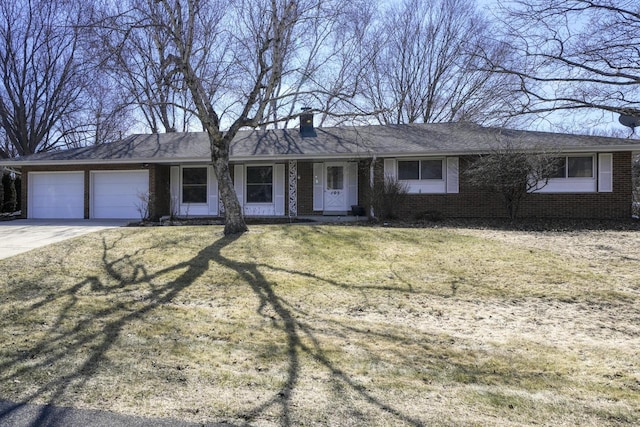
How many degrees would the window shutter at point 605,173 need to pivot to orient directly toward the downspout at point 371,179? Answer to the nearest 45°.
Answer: approximately 45° to its right

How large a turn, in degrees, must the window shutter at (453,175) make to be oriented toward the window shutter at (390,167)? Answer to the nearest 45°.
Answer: approximately 90° to its right

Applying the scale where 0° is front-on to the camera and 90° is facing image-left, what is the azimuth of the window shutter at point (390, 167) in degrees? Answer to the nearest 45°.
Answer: approximately 0°

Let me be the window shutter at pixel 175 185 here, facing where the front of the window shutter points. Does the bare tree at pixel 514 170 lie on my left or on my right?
on my left

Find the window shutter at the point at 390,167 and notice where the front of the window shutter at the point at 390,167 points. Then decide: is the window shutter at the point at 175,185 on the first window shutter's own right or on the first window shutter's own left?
on the first window shutter's own right

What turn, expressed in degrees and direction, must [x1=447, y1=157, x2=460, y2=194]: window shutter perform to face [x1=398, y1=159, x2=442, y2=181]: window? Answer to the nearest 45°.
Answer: approximately 90° to its right

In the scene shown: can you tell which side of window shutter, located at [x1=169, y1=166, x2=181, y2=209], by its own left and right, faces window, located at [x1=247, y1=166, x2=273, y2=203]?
left

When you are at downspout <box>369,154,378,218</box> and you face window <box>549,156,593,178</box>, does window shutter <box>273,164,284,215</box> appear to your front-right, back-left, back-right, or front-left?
back-left

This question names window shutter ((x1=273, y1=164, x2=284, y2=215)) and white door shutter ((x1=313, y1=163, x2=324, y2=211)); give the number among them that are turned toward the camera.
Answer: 2

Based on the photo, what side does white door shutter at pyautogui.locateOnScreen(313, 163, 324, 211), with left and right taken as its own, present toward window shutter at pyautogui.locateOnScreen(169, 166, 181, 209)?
right
